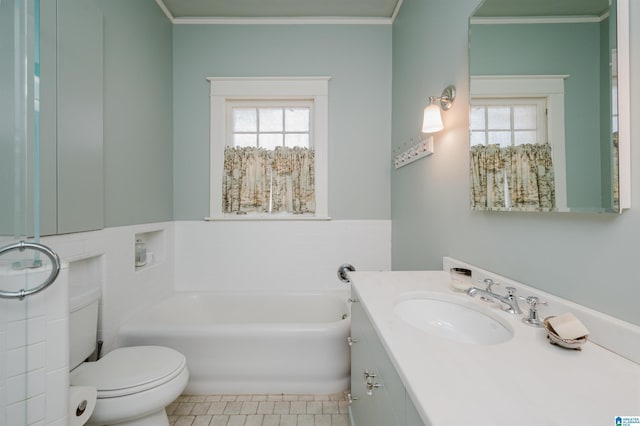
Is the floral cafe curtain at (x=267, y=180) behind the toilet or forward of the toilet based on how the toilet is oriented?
forward

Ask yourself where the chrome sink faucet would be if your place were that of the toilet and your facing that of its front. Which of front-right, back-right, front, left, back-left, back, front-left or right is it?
front-right

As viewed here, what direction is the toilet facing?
to the viewer's right

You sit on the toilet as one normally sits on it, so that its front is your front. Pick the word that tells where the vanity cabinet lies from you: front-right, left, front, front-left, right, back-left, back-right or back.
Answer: front-right

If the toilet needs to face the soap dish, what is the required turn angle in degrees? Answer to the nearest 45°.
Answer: approximately 45° to its right

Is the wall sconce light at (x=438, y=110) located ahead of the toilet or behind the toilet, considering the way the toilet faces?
ahead

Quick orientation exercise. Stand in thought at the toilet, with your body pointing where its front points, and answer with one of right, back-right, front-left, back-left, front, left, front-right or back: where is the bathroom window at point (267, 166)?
front-left
